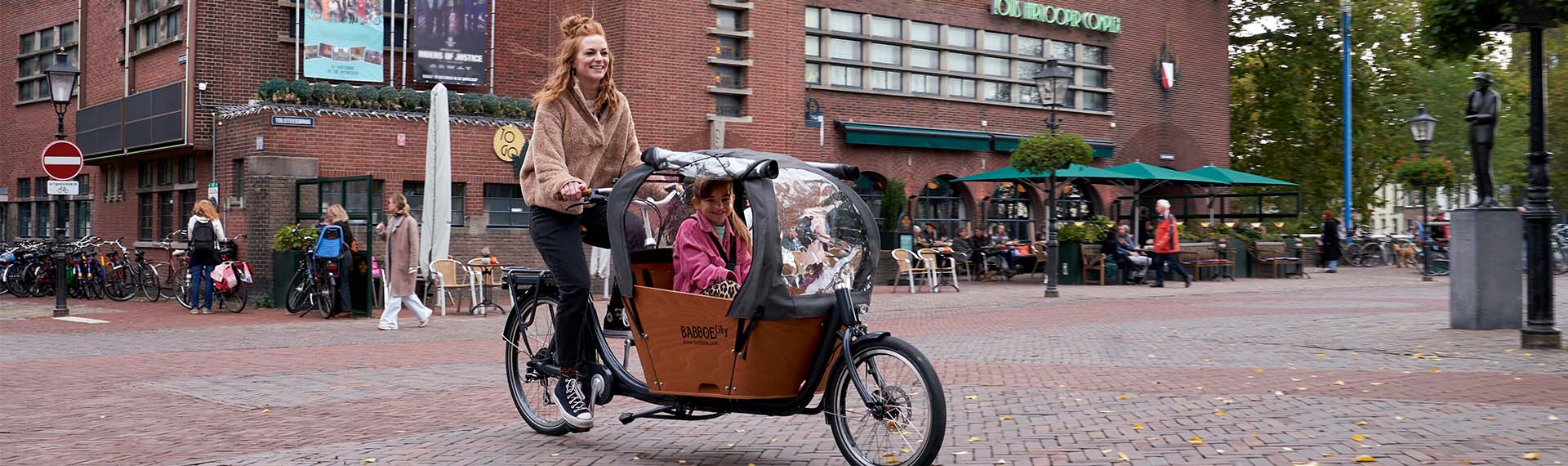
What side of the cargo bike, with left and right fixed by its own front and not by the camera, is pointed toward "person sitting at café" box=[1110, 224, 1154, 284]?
left

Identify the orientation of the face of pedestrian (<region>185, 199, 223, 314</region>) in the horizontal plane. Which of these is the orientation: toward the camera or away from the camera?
away from the camera

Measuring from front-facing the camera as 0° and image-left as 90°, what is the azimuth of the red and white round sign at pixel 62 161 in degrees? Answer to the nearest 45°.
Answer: approximately 0°

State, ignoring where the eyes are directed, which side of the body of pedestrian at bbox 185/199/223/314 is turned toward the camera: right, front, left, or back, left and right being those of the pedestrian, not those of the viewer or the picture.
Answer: back
